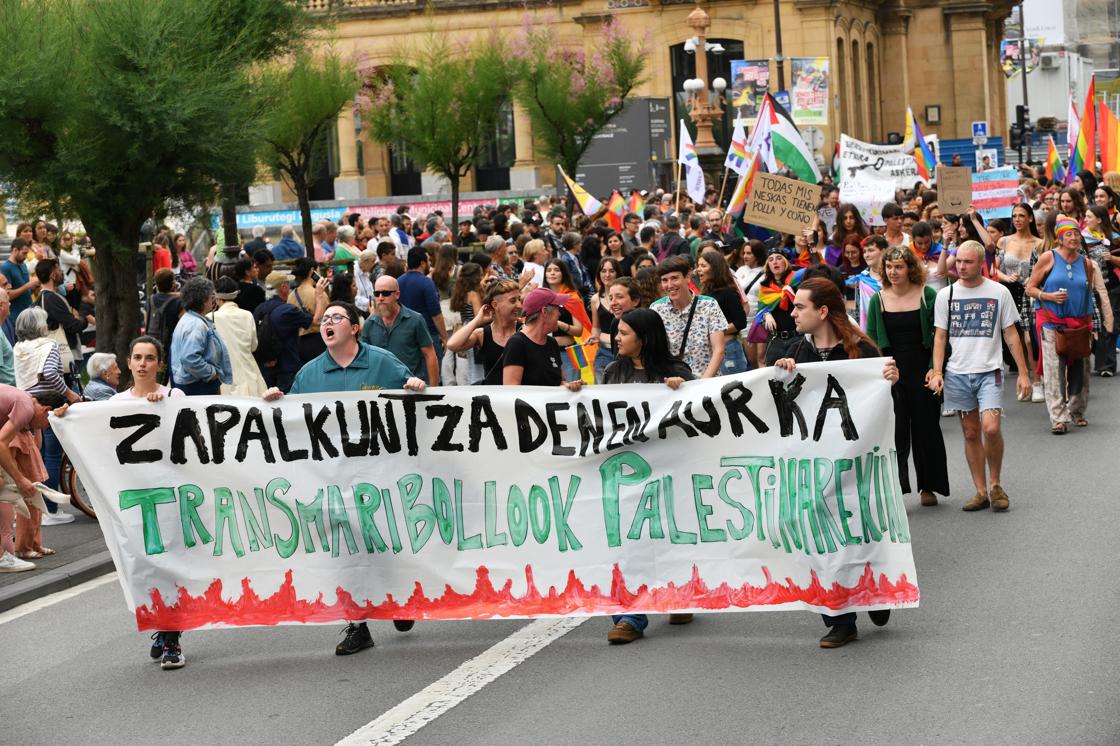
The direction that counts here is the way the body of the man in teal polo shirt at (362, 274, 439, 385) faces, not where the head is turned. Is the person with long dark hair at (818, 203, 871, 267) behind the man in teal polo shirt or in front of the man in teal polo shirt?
behind

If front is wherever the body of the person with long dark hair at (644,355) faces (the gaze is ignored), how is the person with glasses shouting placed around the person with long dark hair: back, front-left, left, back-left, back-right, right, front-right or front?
front-right

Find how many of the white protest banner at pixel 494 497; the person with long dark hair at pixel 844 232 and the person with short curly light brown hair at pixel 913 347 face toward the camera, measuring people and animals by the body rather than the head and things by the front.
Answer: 3

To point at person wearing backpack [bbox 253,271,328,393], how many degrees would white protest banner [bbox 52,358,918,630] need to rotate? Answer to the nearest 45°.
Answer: approximately 180°

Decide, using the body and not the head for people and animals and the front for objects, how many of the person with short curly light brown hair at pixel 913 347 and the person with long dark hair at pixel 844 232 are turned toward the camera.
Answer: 2

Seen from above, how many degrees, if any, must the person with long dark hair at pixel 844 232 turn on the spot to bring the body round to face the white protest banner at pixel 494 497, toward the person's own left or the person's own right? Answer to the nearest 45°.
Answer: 0° — they already face it

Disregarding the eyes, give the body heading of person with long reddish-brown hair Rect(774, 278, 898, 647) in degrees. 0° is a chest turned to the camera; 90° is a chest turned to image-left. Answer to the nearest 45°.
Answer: approximately 45°
